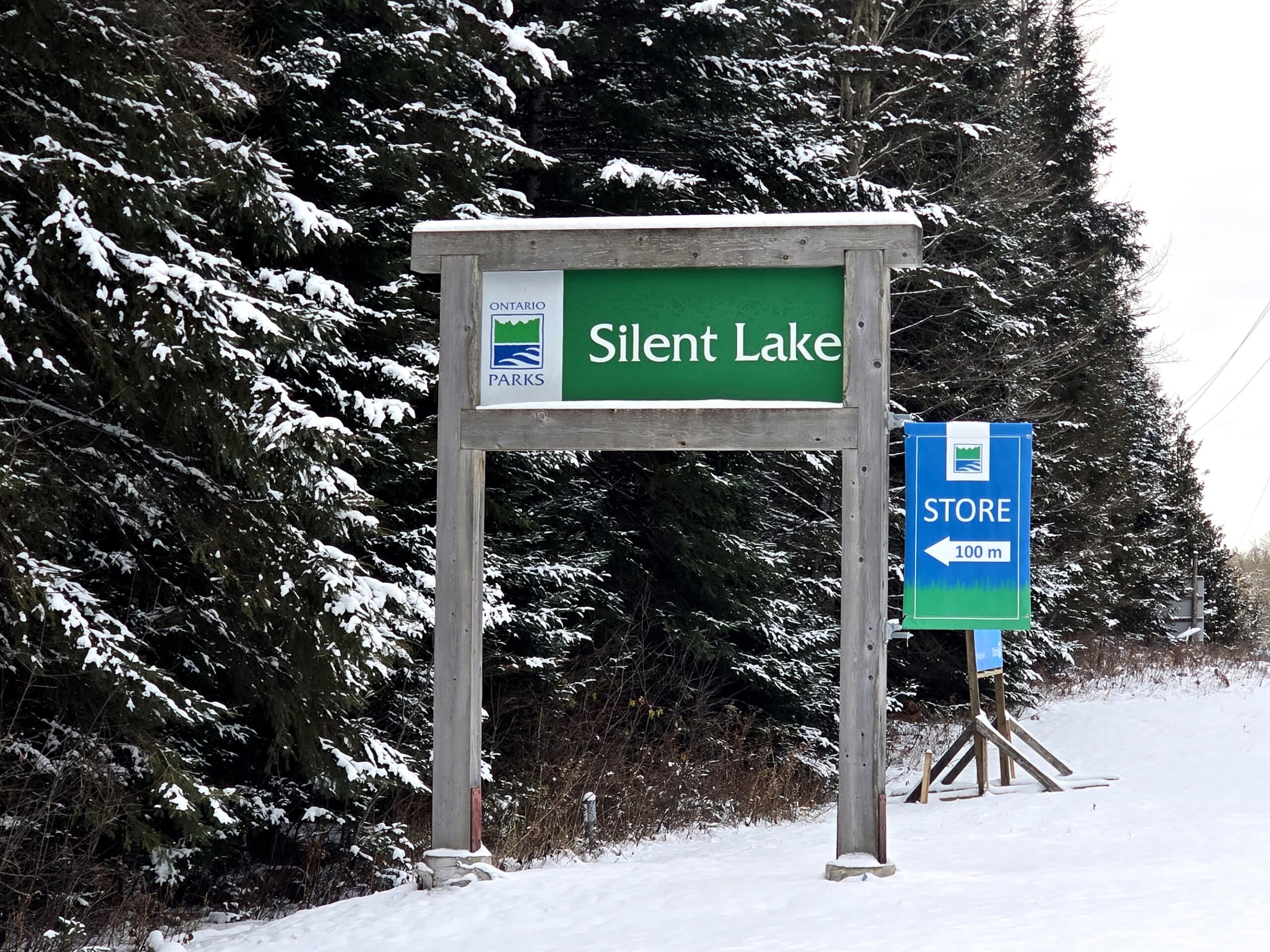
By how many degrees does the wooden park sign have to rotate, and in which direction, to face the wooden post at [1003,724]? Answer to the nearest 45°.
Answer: approximately 135° to its left

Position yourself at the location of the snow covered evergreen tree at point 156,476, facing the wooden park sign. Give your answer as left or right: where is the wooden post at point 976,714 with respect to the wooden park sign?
left

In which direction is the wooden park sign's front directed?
toward the camera

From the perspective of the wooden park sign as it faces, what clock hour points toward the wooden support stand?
The wooden support stand is roughly at 7 o'clock from the wooden park sign.

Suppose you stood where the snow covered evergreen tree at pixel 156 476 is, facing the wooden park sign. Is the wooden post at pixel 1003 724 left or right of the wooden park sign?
left

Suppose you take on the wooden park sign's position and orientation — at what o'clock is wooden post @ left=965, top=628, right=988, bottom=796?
The wooden post is roughly at 7 o'clock from the wooden park sign.

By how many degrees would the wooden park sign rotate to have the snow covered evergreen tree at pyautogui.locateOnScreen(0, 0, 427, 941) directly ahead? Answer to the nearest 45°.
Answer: approximately 90° to its right
